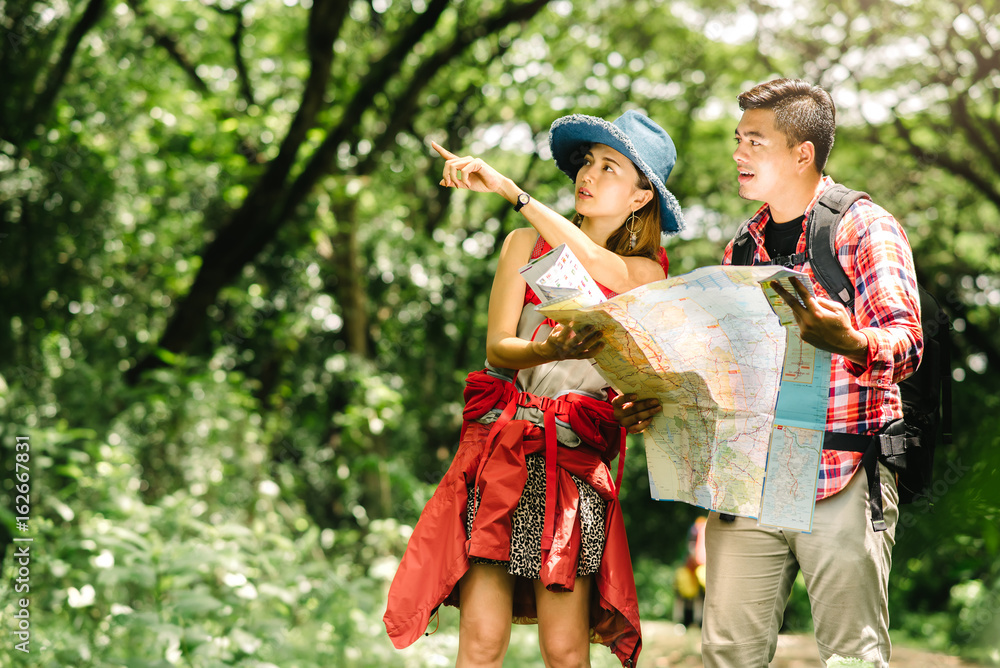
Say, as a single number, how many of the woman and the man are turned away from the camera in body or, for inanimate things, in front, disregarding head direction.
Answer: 0

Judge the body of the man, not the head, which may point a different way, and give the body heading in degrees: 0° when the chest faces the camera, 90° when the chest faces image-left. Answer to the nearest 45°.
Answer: approximately 45°

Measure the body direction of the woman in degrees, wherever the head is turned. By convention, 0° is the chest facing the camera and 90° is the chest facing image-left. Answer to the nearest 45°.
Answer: approximately 0°
